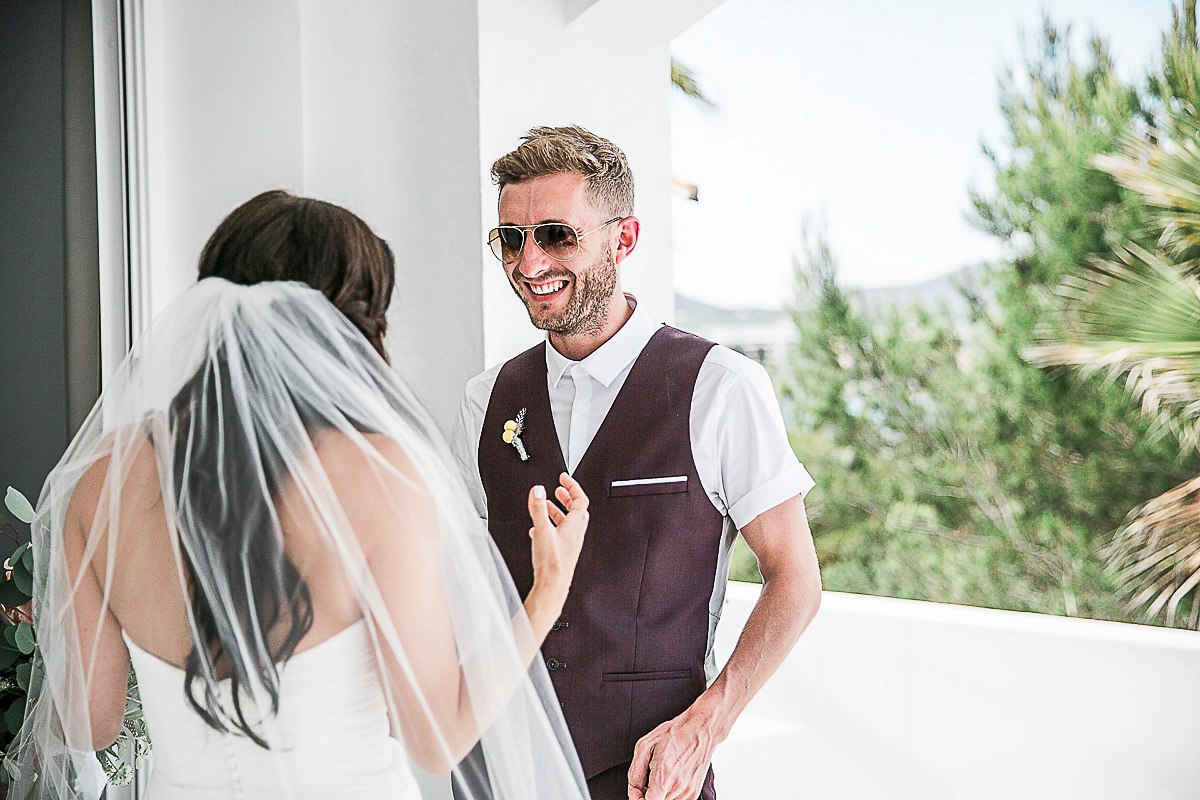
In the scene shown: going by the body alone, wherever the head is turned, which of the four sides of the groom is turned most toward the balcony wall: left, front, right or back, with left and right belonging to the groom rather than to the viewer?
back

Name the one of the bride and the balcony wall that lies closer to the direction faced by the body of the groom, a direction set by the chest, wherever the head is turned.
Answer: the bride

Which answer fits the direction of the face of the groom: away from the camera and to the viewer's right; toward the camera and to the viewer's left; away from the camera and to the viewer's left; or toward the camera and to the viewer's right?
toward the camera and to the viewer's left

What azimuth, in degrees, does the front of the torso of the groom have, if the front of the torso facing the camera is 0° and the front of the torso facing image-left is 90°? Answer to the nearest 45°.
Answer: approximately 45°

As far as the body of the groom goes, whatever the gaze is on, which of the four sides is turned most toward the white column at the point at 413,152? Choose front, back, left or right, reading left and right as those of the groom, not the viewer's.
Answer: right

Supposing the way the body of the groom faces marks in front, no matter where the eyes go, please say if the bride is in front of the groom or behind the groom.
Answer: in front
